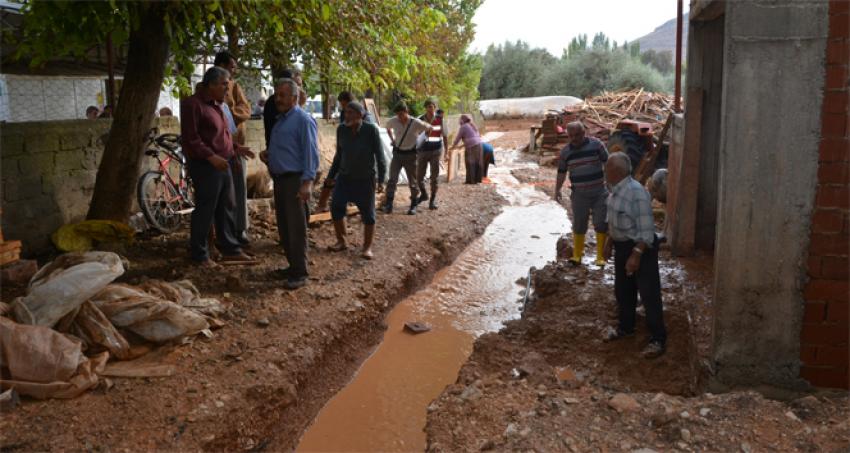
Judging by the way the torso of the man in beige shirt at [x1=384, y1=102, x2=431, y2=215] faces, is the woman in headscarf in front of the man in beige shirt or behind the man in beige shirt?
behind

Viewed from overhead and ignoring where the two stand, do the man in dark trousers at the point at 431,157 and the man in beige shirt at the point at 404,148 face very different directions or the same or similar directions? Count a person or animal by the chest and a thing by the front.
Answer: same or similar directions

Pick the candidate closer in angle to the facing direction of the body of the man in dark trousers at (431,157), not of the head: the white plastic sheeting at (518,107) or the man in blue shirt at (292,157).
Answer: the man in blue shirt

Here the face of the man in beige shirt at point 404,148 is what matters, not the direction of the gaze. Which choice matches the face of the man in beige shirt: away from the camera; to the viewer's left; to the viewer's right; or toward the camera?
toward the camera

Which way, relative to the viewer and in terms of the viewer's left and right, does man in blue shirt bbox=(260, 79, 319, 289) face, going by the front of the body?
facing the viewer and to the left of the viewer

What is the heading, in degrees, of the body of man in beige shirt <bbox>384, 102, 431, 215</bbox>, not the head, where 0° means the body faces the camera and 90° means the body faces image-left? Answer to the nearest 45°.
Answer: approximately 0°

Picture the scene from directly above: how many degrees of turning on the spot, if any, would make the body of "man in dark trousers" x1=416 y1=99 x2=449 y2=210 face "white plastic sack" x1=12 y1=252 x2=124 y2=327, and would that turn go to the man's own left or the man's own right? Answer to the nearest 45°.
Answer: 0° — they already face it

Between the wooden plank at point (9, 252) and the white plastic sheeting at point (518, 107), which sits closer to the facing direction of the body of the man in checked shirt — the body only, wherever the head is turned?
the wooden plank

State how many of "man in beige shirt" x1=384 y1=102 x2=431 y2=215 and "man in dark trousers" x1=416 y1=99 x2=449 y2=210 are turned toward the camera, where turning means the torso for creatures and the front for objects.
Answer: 2

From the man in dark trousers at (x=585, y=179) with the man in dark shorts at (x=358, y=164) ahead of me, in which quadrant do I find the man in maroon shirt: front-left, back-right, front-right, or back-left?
front-left

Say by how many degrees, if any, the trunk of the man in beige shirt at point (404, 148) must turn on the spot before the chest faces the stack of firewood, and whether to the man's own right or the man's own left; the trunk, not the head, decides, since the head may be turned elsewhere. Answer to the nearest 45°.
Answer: approximately 135° to the man's own left

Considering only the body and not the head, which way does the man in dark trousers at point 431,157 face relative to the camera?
toward the camera
